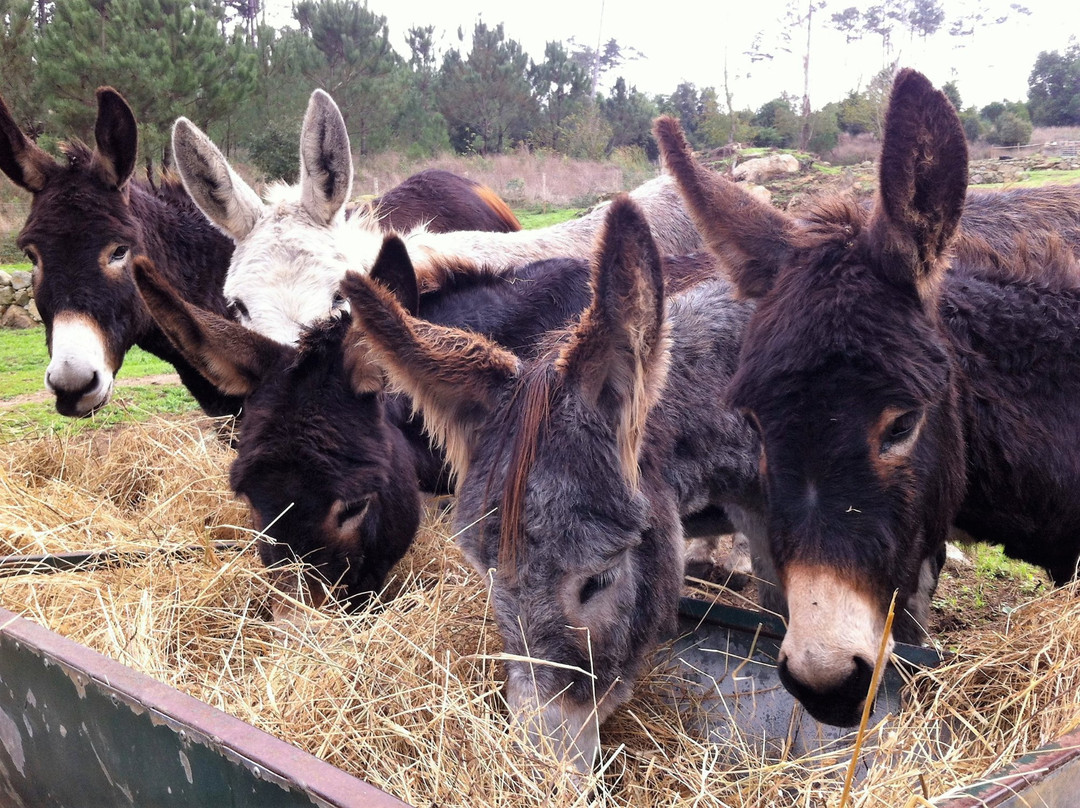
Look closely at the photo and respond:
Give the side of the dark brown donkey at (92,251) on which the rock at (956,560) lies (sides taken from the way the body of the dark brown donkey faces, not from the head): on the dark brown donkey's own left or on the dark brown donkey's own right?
on the dark brown donkey's own left

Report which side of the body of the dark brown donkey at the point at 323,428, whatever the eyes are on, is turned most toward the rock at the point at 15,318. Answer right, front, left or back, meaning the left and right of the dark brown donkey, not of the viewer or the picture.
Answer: right

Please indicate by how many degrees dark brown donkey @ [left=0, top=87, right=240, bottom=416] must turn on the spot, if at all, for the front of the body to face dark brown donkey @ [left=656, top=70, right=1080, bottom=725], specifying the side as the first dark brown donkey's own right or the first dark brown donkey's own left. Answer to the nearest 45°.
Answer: approximately 90° to the first dark brown donkey's own left

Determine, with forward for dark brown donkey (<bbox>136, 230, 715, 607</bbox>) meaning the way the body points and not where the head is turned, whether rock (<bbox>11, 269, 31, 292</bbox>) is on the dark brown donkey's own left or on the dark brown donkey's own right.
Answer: on the dark brown donkey's own right

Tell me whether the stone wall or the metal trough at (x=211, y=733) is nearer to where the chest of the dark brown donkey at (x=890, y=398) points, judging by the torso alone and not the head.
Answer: the metal trough

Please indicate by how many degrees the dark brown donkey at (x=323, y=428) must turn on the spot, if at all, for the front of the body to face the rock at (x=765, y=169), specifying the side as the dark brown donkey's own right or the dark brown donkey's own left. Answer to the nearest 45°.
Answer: approximately 180°

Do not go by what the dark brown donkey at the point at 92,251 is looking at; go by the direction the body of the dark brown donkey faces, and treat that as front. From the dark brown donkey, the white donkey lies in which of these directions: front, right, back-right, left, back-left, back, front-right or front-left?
left

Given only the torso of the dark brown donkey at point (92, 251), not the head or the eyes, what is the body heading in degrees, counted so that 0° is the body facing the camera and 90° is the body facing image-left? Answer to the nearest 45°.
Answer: approximately 45°

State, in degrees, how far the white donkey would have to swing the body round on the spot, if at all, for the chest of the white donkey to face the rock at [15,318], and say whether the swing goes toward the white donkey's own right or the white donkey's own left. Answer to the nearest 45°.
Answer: approximately 90° to the white donkey's own right

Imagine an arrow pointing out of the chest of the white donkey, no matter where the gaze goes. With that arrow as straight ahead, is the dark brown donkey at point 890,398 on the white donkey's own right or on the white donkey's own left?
on the white donkey's own left
